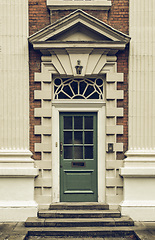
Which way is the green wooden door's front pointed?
toward the camera
